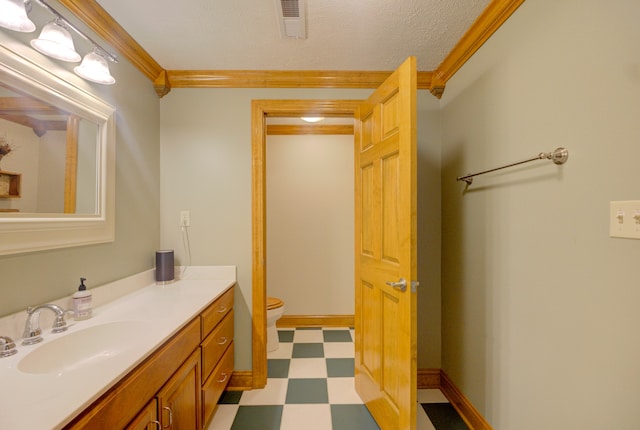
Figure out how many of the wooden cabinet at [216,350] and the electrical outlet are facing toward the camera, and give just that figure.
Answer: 1

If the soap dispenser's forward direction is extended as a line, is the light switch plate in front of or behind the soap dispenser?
in front

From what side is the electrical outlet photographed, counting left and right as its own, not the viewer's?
front

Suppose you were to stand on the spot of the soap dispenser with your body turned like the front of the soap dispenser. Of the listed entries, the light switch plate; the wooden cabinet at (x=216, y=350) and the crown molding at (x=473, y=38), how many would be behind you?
0

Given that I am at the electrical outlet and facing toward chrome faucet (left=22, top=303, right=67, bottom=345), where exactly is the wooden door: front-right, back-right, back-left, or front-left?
front-left

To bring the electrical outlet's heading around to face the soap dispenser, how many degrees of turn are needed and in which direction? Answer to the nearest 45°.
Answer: approximately 45° to its right

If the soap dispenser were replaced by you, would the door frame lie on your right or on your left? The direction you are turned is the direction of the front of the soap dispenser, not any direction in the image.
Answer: on your left

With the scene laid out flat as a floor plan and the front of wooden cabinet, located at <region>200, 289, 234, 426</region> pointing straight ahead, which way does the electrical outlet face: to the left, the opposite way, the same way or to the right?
to the right

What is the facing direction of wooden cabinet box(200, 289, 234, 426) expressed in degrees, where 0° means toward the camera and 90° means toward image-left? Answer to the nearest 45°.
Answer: approximately 270°

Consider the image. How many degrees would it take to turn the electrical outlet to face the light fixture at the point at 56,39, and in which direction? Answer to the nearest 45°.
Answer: approximately 45° to its right

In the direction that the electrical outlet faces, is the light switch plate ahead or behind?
ahead

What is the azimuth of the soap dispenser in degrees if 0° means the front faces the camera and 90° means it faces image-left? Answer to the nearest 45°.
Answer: approximately 315°
